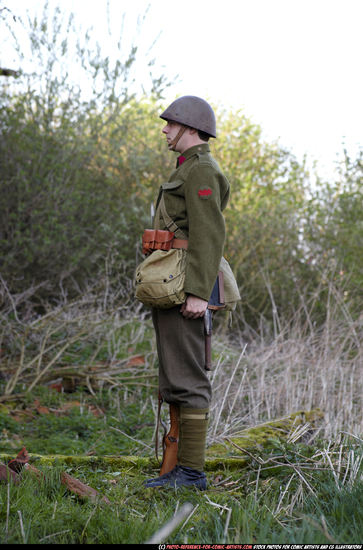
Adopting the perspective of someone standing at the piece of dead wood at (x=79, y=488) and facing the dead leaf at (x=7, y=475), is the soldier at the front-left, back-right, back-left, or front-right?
back-right

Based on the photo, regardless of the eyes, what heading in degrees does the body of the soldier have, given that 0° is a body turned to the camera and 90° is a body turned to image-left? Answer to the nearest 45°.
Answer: approximately 90°

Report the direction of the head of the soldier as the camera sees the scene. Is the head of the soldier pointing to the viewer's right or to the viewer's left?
to the viewer's left

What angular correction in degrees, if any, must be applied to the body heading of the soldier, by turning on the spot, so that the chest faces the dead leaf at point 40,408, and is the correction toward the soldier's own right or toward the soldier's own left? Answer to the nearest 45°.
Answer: approximately 45° to the soldier's own right

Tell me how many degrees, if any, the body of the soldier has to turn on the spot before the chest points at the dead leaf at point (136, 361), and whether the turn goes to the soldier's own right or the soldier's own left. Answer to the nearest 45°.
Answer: approximately 90° to the soldier's own right

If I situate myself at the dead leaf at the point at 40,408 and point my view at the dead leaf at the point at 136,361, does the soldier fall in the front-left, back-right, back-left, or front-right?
back-right
